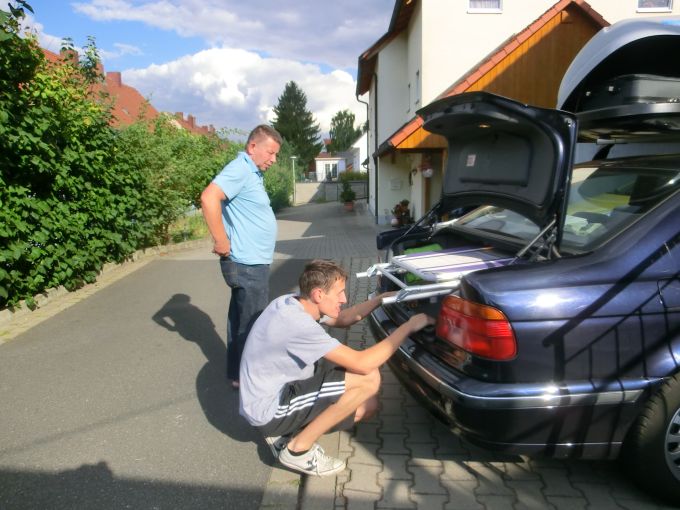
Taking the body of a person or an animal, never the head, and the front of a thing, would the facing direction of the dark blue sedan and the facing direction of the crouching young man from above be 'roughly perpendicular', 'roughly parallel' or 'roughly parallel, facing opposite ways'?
roughly parallel

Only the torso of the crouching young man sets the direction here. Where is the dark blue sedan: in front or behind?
in front

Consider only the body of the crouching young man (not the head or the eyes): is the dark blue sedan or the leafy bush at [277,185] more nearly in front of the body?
the dark blue sedan

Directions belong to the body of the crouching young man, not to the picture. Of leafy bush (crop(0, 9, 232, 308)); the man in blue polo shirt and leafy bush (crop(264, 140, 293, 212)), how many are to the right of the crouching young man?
0

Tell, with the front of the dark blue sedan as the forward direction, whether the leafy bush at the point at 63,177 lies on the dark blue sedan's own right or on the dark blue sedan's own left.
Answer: on the dark blue sedan's own left

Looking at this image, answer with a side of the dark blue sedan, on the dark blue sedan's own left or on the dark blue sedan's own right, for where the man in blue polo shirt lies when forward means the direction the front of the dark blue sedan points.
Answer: on the dark blue sedan's own left

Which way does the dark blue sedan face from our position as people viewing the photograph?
facing away from the viewer and to the right of the viewer

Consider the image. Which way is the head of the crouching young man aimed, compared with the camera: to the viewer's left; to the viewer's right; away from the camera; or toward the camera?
to the viewer's right

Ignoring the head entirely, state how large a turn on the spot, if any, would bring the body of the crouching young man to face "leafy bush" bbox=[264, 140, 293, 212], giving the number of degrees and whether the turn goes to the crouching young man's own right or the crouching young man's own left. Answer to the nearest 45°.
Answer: approximately 90° to the crouching young man's own left

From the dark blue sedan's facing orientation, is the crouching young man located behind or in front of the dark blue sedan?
behind

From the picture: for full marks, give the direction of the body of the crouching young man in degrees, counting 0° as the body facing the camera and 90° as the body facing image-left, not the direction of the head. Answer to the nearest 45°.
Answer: approximately 270°

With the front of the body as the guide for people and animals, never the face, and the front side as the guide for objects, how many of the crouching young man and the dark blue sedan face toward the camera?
0
